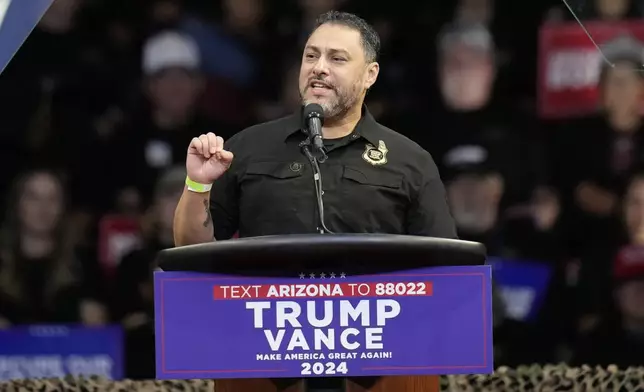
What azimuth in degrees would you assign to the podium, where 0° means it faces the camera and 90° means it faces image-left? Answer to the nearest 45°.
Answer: approximately 0°

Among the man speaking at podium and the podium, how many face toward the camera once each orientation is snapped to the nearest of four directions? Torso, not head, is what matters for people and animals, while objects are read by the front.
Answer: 2

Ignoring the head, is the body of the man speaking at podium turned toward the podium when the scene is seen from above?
yes

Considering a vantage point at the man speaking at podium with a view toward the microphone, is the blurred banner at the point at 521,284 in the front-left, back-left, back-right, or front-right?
back-left

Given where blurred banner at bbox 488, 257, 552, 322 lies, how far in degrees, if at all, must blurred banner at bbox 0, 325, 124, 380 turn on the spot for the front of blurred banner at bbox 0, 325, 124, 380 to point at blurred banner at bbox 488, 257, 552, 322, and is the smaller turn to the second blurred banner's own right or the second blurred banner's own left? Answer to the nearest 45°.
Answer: approximately 90° to the second blurred banner's own left

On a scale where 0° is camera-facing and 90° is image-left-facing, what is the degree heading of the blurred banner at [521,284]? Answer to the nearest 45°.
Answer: approximately 0°
